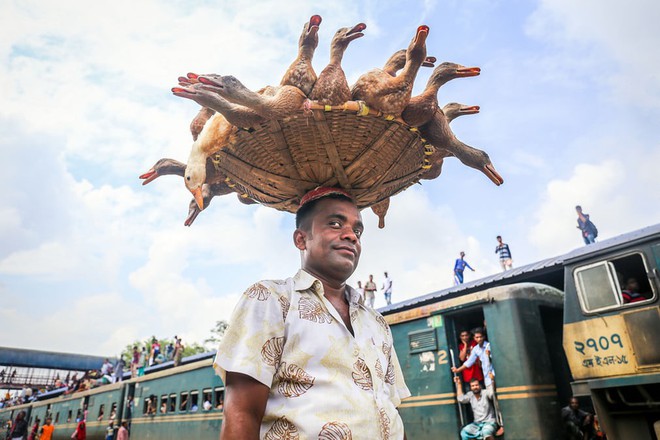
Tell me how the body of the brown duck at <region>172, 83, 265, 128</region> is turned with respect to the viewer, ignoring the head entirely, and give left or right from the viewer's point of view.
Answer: facing to the left of the viewer

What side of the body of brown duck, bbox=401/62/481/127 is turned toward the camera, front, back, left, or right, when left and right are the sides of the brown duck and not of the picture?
right

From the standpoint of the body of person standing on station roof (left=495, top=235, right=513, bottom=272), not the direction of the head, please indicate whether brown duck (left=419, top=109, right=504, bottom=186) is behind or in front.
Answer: in front

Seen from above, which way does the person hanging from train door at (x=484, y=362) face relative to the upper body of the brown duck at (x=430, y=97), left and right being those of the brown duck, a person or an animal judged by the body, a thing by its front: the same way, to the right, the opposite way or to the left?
to the right

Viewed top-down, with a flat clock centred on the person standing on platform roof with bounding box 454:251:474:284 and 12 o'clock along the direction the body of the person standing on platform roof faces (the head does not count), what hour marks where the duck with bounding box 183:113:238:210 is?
The duck is roughly at 12 o'clock from the person standing on platform roof.

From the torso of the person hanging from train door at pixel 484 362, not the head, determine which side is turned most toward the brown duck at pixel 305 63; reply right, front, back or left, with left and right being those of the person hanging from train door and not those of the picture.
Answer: front

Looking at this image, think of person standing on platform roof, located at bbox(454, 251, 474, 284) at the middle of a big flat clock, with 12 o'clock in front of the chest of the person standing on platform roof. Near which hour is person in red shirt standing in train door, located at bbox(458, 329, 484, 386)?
The person in red shirt standing in train door is roughly at 12 o'clock from the person standing on platform roof.

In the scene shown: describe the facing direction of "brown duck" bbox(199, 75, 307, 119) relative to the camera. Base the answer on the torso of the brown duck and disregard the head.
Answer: to the viewer's left

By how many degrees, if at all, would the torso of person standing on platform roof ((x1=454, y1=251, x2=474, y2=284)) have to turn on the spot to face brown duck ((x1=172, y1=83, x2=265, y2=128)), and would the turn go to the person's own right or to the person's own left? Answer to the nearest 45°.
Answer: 0° — they already face it
